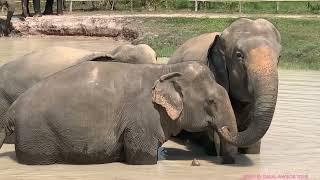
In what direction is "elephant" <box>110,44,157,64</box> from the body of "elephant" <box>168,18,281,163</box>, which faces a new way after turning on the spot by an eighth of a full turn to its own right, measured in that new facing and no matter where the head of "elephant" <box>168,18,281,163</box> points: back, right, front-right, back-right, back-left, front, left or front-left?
back-right

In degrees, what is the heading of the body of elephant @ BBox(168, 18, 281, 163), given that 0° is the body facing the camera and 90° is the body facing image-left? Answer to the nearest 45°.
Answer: approximately 315°

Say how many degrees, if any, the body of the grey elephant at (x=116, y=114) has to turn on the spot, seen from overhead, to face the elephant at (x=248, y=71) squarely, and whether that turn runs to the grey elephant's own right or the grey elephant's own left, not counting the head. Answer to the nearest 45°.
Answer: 0° — it already faces it

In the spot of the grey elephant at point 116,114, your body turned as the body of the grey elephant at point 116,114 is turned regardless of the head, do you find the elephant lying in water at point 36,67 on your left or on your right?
on your left

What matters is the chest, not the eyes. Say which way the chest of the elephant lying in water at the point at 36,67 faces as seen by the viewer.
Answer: to the viewer's right

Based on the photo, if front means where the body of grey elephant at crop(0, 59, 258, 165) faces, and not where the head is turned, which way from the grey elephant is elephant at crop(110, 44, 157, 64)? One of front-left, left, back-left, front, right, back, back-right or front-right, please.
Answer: left

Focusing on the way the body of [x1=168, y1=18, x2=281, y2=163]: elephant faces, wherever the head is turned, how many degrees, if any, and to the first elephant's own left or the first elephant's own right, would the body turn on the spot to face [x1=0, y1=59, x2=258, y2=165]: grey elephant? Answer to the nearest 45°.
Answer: approximately 135° to the first elephant's own right

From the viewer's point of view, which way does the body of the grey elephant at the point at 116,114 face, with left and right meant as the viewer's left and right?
facing to the right of the viewer

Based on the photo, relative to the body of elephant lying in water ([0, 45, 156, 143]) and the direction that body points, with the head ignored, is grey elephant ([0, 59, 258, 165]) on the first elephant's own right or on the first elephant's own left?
on the first elephant's own right

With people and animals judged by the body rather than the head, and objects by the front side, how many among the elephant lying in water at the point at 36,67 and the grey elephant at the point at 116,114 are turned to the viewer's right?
2

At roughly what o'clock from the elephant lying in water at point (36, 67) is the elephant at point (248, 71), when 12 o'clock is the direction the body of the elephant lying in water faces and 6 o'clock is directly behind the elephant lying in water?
The elephant is roughly at 1 o'clock from the elephant lying in water.
